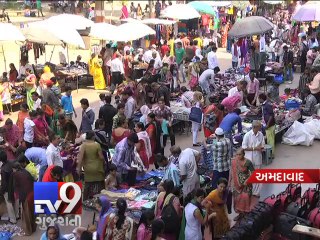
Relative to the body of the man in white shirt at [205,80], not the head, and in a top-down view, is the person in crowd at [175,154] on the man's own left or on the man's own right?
on the man's own right

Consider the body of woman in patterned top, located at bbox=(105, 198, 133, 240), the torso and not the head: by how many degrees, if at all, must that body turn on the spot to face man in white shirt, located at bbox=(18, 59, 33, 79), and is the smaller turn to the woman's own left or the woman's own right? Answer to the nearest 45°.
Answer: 0° — they already face them

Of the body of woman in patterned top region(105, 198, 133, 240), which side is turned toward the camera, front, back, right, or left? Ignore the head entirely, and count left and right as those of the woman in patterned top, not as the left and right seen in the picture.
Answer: back

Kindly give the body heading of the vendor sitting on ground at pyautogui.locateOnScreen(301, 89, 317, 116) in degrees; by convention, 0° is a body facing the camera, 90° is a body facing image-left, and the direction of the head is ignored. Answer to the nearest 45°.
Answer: approximately 90°

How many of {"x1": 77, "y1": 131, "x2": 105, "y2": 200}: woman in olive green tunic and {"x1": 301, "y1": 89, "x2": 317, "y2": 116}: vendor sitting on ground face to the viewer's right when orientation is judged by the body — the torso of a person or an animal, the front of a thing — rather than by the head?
0

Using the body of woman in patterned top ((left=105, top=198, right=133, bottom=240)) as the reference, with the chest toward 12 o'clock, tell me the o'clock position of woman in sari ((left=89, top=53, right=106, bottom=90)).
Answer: woman in sari ((left=89, top=53, right=106, bottom=90)) is roughly at 12 o'clock from woman in patterned top ((left=105, top=198, right=133, bottom=240)).

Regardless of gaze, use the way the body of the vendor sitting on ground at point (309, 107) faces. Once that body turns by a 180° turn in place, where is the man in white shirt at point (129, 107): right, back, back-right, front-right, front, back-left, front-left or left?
back-right

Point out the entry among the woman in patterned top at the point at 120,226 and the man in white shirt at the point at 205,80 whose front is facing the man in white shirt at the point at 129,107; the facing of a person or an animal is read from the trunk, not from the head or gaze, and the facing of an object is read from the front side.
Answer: the woman in patterned top

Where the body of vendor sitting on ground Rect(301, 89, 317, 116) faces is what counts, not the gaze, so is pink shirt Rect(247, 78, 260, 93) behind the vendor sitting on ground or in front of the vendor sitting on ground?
in front

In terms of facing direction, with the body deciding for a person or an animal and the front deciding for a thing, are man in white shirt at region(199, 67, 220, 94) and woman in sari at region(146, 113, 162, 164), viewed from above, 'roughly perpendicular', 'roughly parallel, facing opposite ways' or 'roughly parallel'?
roughly parallel, facing opposite ways

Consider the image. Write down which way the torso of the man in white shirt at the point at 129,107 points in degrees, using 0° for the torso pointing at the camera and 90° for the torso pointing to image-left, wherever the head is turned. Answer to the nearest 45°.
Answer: approximately 45°

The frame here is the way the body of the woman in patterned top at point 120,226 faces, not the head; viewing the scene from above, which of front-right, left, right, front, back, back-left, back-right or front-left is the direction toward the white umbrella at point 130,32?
front
